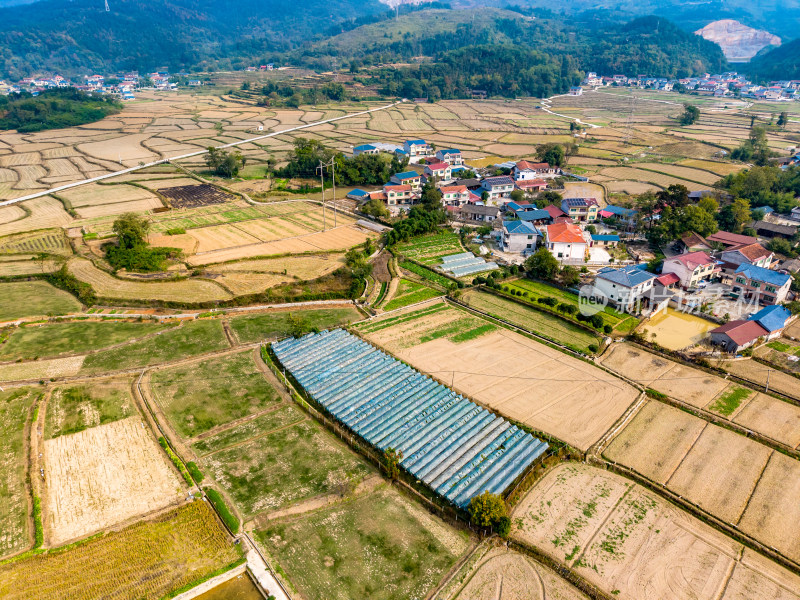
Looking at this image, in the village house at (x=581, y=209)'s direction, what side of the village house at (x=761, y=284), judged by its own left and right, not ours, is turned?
right

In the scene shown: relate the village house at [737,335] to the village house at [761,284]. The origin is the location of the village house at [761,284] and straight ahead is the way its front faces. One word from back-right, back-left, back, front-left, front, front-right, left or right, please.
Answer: front-left

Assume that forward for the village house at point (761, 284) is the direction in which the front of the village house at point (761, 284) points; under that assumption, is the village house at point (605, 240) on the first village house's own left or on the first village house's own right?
on the first village house's own right

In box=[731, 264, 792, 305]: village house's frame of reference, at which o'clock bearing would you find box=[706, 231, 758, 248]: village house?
box=[706, 231, 758, 248]: village house is roughly at 4 o'clock from box=[731, 264, 792, 305]: village house.

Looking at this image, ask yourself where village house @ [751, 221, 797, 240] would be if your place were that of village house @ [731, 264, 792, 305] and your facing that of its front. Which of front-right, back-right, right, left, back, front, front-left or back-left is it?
back-right

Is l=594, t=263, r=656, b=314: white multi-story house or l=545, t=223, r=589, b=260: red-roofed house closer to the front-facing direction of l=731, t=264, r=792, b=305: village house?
the white multi-story house

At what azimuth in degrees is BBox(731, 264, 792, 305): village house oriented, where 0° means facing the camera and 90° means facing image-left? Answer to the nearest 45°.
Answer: approximately 45°

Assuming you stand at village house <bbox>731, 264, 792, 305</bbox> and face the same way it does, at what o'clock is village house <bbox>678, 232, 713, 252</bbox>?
village house <bbox>678, 232, 713, 252</bbox> is roughly at 3 o'clock from village house <bbox>731, 264, 792, 305</bbox>.
